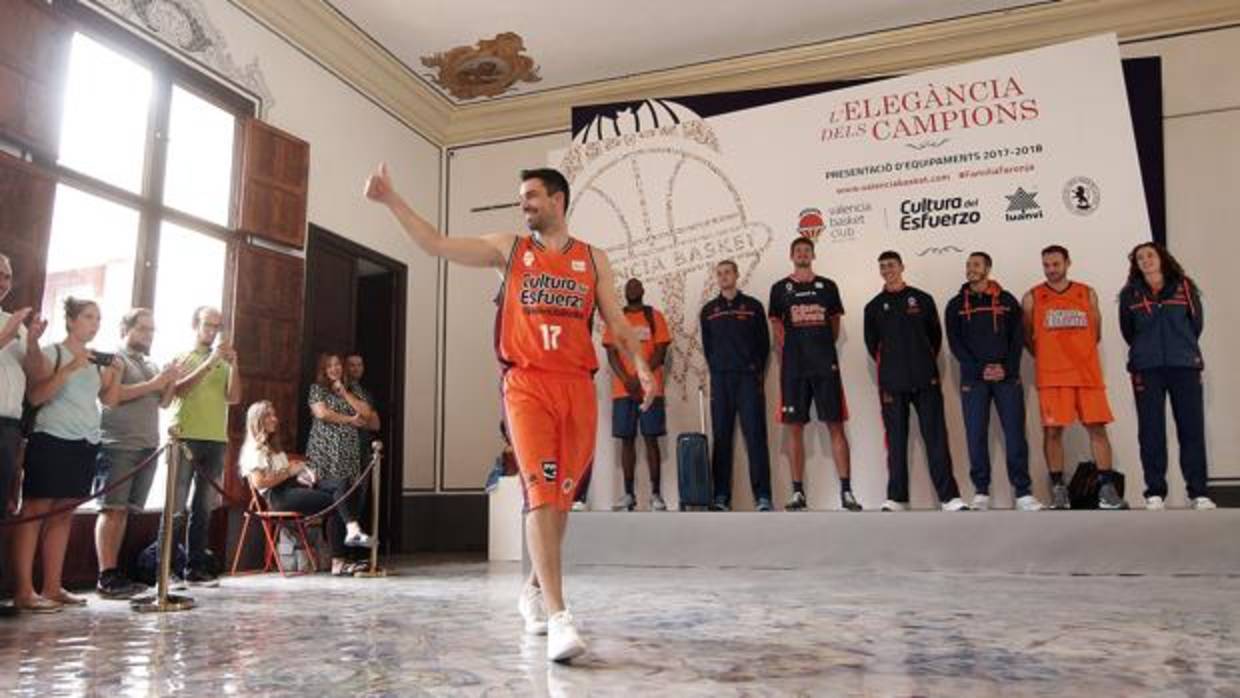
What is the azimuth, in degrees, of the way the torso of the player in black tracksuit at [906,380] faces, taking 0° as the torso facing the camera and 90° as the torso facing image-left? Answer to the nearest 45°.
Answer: approximately 0°

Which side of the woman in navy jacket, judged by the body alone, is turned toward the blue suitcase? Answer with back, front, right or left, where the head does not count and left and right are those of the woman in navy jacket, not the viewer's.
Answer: right

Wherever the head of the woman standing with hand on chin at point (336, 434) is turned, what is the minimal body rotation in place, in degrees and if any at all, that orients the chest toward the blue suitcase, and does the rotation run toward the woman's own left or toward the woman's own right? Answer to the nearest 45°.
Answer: approximately 45° to the woman's own left

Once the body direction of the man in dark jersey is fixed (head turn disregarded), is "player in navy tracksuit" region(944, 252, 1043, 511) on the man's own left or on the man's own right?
on the man's own left

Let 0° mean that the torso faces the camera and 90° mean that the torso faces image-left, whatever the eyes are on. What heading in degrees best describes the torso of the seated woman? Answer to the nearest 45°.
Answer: approximately 270°
